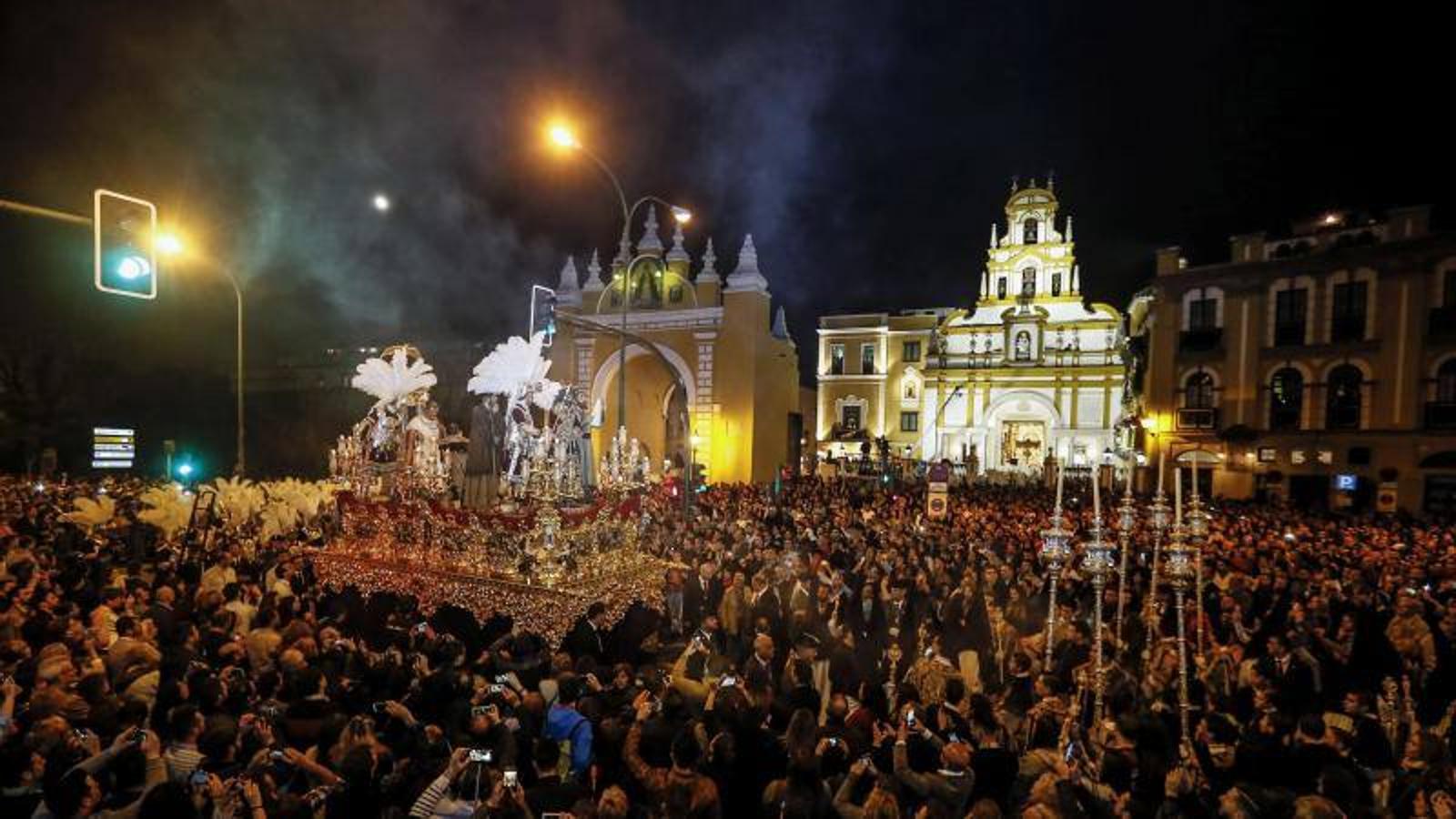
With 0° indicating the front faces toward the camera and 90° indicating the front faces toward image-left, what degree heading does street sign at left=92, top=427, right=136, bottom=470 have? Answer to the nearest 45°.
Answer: approximately 0°

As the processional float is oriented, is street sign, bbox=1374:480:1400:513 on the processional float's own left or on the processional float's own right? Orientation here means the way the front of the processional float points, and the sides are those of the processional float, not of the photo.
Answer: on the processional float's own left

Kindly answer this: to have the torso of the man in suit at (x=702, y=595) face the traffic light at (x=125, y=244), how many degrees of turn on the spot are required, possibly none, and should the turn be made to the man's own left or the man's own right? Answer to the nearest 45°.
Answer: approximately 45° to the man's own right
